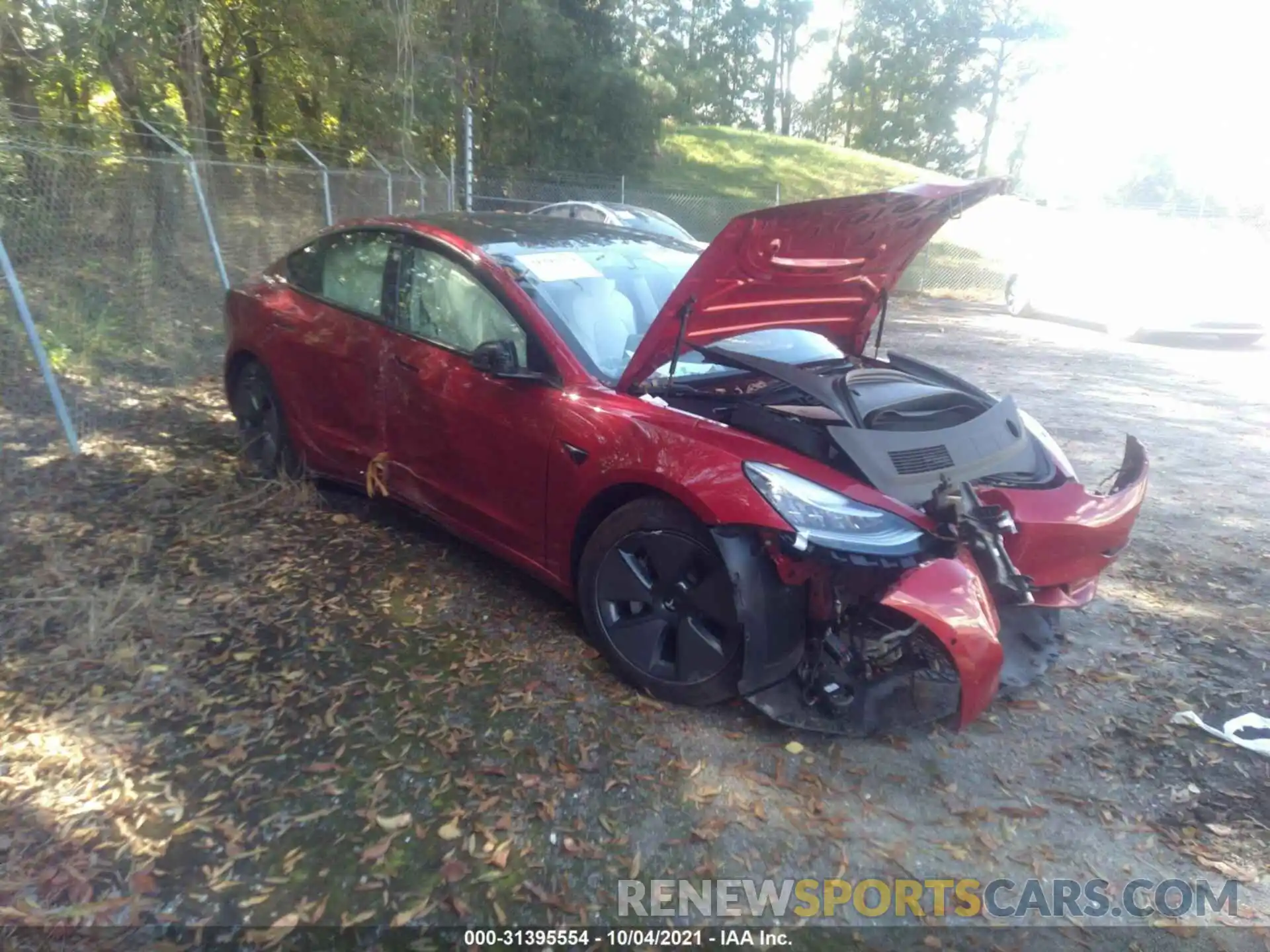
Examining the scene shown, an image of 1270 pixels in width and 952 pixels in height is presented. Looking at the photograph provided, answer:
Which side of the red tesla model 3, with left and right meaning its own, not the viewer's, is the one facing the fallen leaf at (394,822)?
right

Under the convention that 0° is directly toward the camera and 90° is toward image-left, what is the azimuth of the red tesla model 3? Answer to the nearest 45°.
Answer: approximately 315°

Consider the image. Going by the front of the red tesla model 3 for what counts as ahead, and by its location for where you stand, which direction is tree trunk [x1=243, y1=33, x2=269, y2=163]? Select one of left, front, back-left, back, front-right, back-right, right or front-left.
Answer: back

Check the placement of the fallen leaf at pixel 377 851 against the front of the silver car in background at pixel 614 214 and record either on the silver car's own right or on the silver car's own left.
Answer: on the silver car's own right

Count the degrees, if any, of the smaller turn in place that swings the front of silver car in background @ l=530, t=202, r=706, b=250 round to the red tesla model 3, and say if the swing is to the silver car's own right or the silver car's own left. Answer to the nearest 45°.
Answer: approximately 45° to the silver car's own right

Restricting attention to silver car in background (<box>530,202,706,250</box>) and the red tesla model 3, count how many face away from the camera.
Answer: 0

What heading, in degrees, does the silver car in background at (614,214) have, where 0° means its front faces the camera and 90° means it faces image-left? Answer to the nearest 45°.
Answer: approximately 315°
